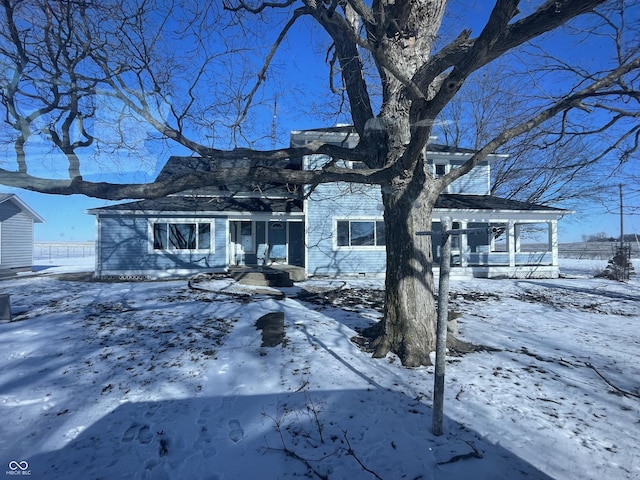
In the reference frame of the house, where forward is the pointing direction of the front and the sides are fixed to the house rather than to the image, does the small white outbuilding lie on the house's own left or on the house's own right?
on the house's own right

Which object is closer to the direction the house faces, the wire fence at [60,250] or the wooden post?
the wooden post

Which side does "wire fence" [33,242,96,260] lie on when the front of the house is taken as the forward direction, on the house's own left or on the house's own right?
on the house's own right

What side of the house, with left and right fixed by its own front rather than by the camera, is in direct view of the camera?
front

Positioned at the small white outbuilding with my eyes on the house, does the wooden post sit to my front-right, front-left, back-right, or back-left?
front-right

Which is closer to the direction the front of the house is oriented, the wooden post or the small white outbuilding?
the wooden post

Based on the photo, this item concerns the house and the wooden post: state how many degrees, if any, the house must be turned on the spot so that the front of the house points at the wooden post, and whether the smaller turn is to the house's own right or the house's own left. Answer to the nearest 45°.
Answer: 0° — it already faces it

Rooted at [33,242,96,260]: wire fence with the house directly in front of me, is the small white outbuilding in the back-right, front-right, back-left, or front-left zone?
front-right
